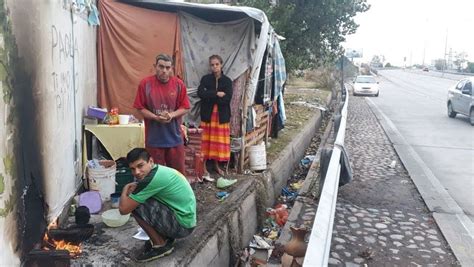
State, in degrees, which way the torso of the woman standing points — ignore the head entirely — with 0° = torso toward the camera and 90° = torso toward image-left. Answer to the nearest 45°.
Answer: approximately 0°

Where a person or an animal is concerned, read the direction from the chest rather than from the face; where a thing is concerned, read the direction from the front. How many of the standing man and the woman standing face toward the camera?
2

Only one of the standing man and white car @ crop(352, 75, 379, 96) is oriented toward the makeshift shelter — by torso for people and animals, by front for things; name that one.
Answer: the white car
